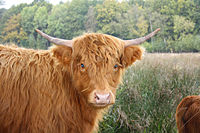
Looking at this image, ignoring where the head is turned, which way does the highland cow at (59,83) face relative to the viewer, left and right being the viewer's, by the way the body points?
facing to the right of the viewer

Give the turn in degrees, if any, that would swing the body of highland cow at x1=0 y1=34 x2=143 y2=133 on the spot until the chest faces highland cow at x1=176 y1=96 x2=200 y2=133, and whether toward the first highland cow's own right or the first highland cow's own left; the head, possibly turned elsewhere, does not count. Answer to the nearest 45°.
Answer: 0° — it already faces it
